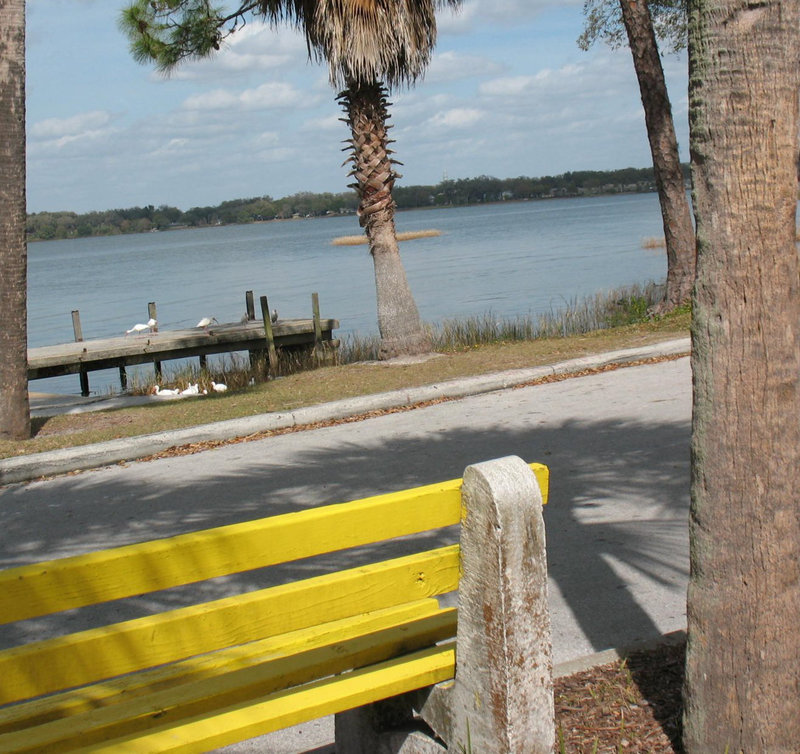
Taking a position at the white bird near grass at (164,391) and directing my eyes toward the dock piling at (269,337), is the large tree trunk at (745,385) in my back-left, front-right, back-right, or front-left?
back-right

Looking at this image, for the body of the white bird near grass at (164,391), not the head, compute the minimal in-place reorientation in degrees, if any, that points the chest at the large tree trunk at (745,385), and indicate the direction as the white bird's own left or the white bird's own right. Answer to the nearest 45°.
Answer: approximately 90° to the white bird's own left

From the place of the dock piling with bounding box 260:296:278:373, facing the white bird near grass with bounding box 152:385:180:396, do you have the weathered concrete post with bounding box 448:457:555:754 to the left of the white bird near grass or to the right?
left

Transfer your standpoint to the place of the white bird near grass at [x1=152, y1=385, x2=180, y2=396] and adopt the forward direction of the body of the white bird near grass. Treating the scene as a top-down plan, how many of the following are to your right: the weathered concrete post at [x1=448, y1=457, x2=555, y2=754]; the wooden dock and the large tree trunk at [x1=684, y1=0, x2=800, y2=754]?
1

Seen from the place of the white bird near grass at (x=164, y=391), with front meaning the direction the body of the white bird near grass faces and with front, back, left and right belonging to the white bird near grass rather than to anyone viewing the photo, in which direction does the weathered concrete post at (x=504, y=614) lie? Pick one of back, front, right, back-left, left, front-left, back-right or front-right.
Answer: left

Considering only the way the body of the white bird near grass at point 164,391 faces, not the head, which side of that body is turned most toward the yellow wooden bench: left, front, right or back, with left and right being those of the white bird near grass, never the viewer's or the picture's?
left

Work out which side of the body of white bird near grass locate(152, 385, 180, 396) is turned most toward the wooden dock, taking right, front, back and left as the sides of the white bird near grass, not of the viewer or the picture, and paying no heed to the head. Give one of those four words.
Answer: right

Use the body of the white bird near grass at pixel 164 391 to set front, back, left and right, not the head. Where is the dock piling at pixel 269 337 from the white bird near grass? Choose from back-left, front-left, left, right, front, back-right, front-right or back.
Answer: back-right

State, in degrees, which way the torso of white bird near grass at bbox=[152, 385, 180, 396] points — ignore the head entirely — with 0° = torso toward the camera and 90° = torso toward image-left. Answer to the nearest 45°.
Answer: approximately 90°

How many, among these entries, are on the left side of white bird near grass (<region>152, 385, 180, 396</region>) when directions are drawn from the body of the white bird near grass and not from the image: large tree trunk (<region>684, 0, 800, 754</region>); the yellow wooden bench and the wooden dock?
2
